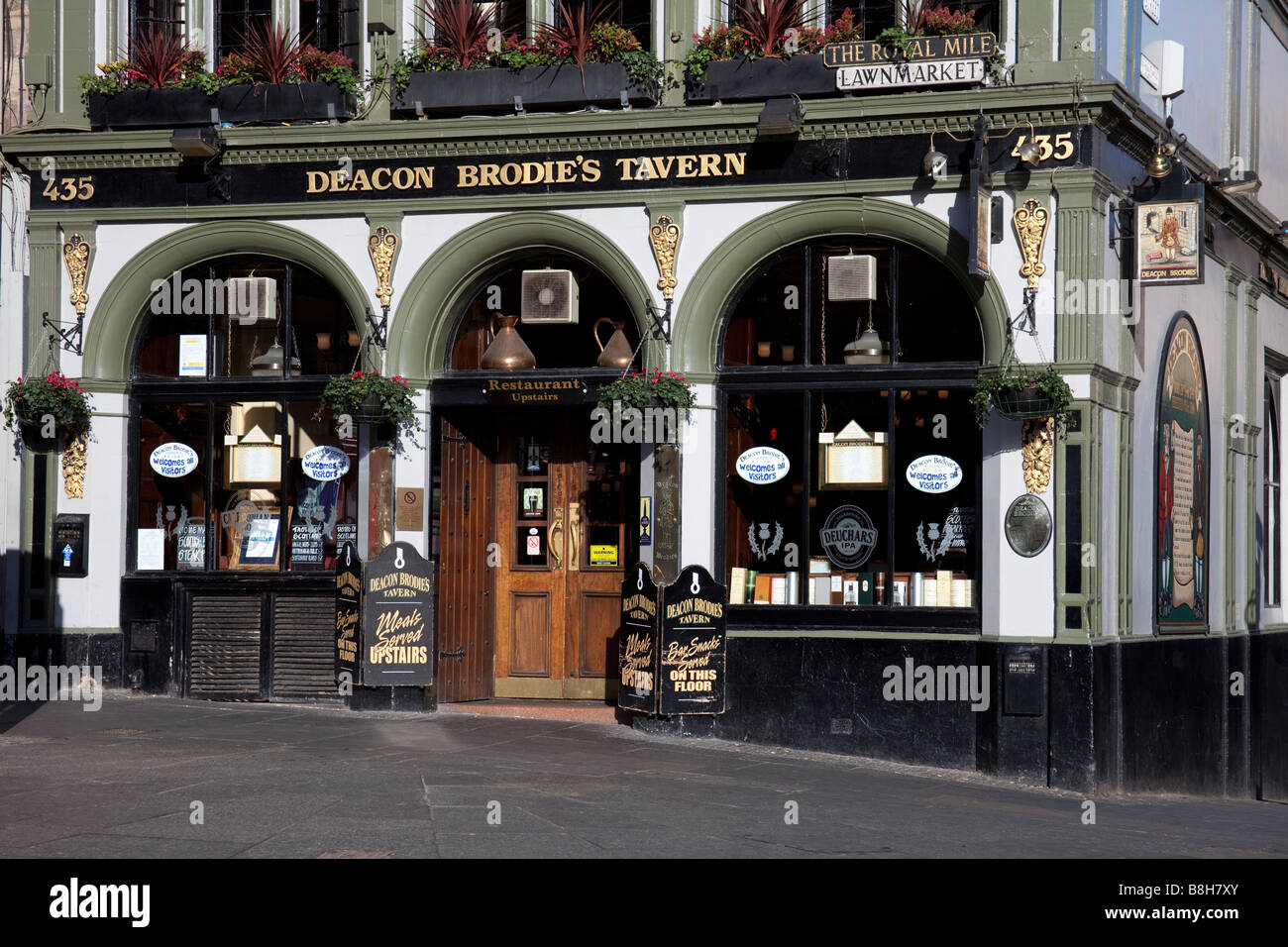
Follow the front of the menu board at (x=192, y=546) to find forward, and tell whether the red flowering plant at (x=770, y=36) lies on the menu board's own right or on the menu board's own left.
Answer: on the menu board's own left

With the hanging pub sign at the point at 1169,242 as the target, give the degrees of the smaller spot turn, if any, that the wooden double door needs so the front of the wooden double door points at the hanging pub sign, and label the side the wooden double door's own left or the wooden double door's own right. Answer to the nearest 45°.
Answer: approximately 45° to the wooden double door's own left

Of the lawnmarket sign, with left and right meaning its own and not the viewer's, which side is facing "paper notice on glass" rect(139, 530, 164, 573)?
right

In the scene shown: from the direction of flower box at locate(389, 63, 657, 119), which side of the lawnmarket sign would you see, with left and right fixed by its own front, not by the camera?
right

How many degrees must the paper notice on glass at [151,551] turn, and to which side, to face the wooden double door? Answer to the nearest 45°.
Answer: approximately 90° to its left

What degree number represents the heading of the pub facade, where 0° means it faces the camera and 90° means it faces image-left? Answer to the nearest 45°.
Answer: approximately 0°

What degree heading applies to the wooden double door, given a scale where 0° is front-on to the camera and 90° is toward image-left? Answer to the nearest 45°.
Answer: approximately 0°
